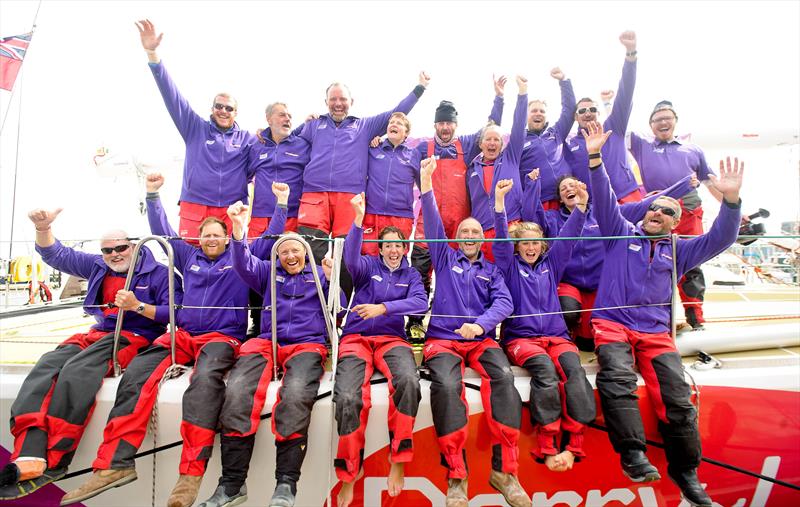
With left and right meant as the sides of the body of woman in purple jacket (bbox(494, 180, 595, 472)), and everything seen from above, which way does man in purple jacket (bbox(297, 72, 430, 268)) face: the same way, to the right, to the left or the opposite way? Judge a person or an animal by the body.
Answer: the same way

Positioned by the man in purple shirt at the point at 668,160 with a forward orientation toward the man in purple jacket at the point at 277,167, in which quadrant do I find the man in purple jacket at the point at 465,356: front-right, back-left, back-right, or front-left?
front-left

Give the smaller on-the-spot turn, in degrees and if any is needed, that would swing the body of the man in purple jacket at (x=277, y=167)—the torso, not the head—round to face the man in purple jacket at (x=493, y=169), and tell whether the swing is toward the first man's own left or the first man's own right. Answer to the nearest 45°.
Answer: approximately 90° to the first man's own left

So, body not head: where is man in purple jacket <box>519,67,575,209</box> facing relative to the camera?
toward the camera

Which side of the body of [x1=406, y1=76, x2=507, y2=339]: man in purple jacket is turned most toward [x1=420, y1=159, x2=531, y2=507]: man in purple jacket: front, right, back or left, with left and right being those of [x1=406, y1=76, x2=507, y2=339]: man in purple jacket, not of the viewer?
front

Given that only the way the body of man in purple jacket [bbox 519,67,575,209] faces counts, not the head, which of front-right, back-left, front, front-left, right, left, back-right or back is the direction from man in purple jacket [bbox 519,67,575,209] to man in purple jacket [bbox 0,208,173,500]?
front-right

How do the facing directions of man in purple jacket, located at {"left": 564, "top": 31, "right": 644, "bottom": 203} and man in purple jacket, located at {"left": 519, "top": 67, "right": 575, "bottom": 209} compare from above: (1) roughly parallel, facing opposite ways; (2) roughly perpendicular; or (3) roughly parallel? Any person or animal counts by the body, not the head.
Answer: roughly parallel

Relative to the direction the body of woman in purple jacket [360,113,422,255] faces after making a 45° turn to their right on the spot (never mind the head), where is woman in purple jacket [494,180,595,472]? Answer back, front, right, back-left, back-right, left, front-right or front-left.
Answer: left

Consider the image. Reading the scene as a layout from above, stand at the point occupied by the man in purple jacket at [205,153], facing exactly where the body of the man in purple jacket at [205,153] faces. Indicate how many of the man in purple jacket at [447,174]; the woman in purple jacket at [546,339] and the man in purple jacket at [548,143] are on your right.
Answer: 0

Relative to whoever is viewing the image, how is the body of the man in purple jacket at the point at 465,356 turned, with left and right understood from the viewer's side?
facing the viewer

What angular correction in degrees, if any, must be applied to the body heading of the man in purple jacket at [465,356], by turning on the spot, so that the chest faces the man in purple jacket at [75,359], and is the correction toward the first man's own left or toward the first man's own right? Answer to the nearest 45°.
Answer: approximately 90° to the first man's own right

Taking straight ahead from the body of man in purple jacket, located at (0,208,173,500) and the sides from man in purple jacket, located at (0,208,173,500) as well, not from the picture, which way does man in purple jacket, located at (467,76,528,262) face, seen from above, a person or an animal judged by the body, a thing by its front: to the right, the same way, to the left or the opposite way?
the same way

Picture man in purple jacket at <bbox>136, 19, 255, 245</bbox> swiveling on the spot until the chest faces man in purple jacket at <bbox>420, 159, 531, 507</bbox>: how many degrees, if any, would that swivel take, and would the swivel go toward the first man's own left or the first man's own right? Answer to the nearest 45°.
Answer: approximately 45° to the first man's own left

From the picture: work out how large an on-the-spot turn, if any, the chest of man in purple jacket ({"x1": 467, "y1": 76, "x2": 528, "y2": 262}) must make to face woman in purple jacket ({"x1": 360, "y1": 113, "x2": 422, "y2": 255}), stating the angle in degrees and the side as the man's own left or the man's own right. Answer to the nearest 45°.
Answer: approximately 90° to the man's own right

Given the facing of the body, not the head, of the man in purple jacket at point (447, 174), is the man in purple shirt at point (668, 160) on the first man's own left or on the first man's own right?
on the first man's own left

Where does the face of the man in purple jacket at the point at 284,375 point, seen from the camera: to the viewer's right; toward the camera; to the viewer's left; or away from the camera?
toward the camera

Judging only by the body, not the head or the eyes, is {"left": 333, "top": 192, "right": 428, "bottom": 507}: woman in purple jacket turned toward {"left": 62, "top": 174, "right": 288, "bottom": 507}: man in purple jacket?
no

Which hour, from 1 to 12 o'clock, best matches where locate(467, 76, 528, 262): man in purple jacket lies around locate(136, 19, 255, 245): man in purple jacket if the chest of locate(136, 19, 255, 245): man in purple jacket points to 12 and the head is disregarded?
locate(467, 76, 528, 262): man in purple jacket is roughly at 10 o'clock from locate(136, 19, 255, 245): man in purple jacket.

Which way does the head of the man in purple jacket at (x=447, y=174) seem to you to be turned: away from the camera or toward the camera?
toward the camera

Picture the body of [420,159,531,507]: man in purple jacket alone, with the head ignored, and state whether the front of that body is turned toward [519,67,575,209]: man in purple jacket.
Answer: no

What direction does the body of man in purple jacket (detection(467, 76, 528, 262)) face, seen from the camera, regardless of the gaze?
toward the camera

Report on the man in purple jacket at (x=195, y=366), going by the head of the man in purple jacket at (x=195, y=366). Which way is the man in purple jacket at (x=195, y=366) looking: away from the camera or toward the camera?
toward the camera

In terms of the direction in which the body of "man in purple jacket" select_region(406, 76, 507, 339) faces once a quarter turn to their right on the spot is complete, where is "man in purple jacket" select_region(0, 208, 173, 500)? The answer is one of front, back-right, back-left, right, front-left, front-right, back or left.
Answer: front-left
